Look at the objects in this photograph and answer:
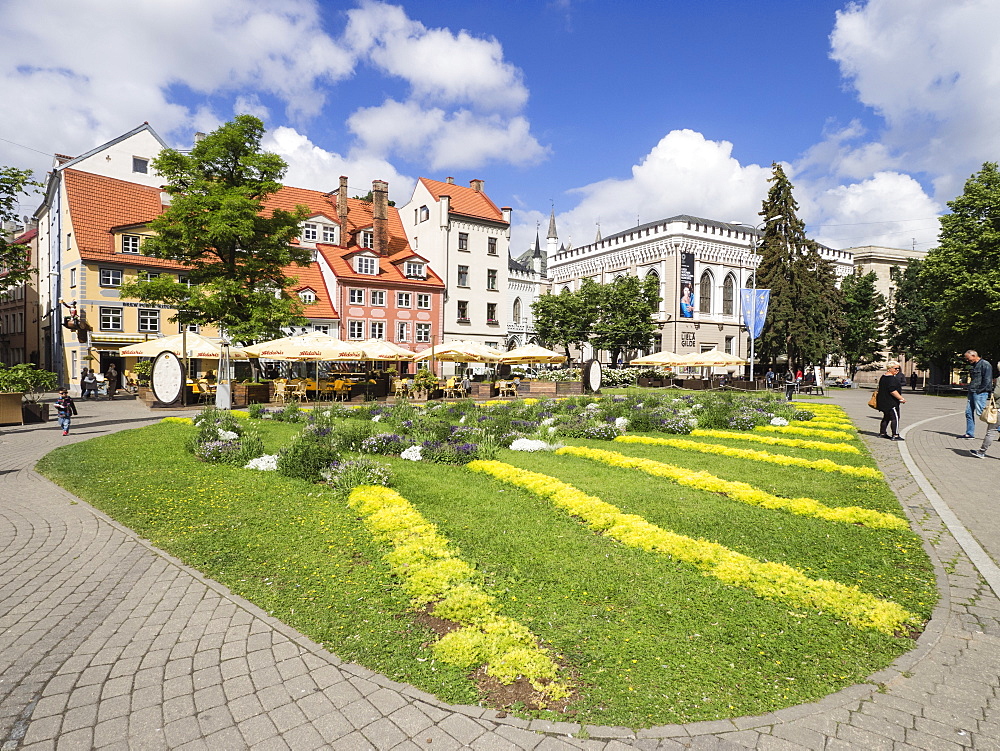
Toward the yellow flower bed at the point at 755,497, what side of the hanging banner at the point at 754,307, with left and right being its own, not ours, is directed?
front

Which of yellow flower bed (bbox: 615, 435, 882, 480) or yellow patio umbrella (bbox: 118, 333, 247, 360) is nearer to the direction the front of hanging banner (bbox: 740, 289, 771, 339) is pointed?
the yellow flower bed

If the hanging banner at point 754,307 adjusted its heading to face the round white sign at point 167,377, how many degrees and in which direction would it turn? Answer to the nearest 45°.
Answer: approximately 45° to its right

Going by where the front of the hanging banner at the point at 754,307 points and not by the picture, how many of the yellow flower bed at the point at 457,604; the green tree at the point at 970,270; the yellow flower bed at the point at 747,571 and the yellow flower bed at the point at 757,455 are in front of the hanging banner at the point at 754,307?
3

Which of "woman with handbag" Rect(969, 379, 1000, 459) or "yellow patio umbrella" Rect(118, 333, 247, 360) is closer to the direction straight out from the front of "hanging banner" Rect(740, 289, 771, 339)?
the woman with handbag

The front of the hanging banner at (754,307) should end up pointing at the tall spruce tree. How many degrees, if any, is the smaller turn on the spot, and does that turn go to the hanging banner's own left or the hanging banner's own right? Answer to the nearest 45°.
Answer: approximately 180°

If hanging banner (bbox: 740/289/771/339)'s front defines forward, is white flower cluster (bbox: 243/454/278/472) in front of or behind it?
in front

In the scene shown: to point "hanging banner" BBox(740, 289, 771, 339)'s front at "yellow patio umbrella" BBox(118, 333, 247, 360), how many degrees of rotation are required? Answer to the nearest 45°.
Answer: approximately 45° to its right

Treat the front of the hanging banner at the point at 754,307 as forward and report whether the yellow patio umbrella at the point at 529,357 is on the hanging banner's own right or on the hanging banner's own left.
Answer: on the hanging banner's own right

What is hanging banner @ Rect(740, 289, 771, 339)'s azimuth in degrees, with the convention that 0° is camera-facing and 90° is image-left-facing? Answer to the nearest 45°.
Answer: approximately 0°

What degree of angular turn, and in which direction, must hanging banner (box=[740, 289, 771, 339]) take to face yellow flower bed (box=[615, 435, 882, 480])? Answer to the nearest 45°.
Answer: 0° — it already faces it

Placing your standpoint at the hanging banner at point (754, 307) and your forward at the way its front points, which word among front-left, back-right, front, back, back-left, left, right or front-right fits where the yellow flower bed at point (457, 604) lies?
front

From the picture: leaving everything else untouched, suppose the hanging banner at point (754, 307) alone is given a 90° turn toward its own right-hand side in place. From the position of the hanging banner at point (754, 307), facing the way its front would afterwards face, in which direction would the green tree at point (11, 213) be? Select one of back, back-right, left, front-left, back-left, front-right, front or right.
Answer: front-left
